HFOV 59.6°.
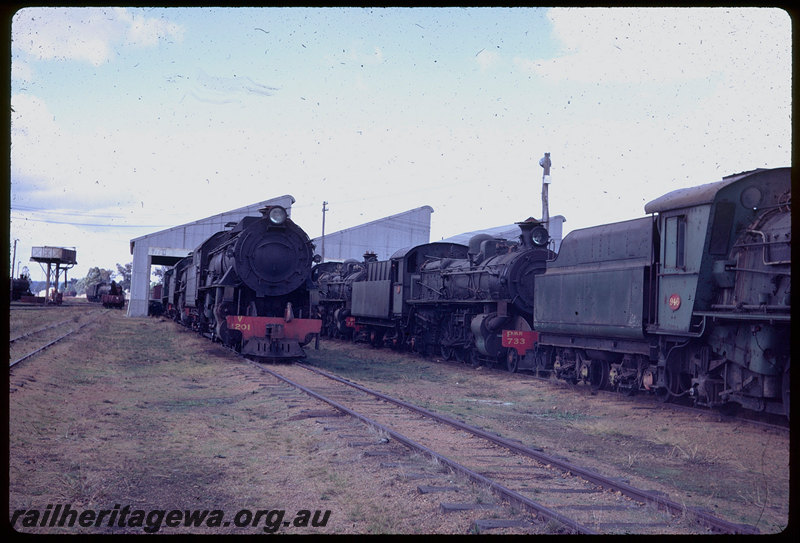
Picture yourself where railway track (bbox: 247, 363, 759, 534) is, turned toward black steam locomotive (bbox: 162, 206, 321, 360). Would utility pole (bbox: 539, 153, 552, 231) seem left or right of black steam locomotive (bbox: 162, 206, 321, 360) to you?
right

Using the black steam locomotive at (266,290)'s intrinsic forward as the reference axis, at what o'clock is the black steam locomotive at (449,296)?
the black steam locomotive at (449,296) is roughly at 10 o'clock from the black steam locomotive at (266,290).

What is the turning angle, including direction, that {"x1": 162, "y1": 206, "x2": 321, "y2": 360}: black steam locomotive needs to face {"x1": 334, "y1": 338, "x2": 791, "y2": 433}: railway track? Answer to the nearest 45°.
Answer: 0° — it already faces it

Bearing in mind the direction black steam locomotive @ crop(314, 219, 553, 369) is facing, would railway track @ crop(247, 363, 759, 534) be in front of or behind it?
in front

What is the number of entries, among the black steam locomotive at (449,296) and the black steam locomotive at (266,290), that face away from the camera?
0

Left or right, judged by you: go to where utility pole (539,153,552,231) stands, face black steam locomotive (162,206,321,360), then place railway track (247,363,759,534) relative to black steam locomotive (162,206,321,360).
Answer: left

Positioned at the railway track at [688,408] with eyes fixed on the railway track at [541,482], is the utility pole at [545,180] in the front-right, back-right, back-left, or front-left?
back-right

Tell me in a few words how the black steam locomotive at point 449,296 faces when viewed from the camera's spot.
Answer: facing the viewer and to the right of the viewer
